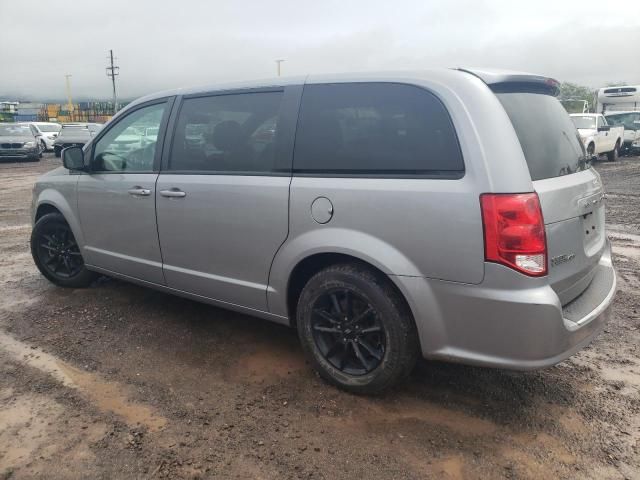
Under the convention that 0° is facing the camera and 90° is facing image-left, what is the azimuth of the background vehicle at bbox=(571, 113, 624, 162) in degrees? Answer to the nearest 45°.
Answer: approximately 45°

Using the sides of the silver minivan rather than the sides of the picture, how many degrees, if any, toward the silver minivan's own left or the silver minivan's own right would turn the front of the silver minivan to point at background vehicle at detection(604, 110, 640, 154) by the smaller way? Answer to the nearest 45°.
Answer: approximately 90° to the silver minivan's own right

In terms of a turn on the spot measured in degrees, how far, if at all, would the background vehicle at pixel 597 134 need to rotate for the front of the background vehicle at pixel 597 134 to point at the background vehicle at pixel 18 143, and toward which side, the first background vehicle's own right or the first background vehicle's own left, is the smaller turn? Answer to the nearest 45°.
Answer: approximately 45° to the first background vehicle's own right

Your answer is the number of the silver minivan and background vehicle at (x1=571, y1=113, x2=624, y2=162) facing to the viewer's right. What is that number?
0

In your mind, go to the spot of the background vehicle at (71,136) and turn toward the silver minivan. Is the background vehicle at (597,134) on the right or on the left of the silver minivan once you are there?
left

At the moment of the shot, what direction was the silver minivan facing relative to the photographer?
facing away from the viewer and to the left of the viewer

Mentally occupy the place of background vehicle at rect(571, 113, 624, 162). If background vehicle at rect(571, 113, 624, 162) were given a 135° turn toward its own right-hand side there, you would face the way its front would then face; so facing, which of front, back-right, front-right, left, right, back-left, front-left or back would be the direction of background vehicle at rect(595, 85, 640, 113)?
front

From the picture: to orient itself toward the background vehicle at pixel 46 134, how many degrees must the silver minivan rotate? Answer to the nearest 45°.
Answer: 0° — it already faces it

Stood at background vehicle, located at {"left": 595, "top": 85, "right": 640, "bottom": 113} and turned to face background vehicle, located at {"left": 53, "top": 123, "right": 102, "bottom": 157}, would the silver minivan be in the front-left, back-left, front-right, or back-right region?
front-left

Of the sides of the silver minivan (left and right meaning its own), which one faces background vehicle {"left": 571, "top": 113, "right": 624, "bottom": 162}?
right

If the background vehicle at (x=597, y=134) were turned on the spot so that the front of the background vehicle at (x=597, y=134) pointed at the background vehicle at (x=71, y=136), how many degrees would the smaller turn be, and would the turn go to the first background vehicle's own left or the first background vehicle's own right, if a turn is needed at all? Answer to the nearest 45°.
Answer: approximately 45° to the first background vehicle's own right

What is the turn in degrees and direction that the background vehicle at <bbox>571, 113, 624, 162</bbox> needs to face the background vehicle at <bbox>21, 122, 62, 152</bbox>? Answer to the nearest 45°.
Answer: approximately 45° to its right
